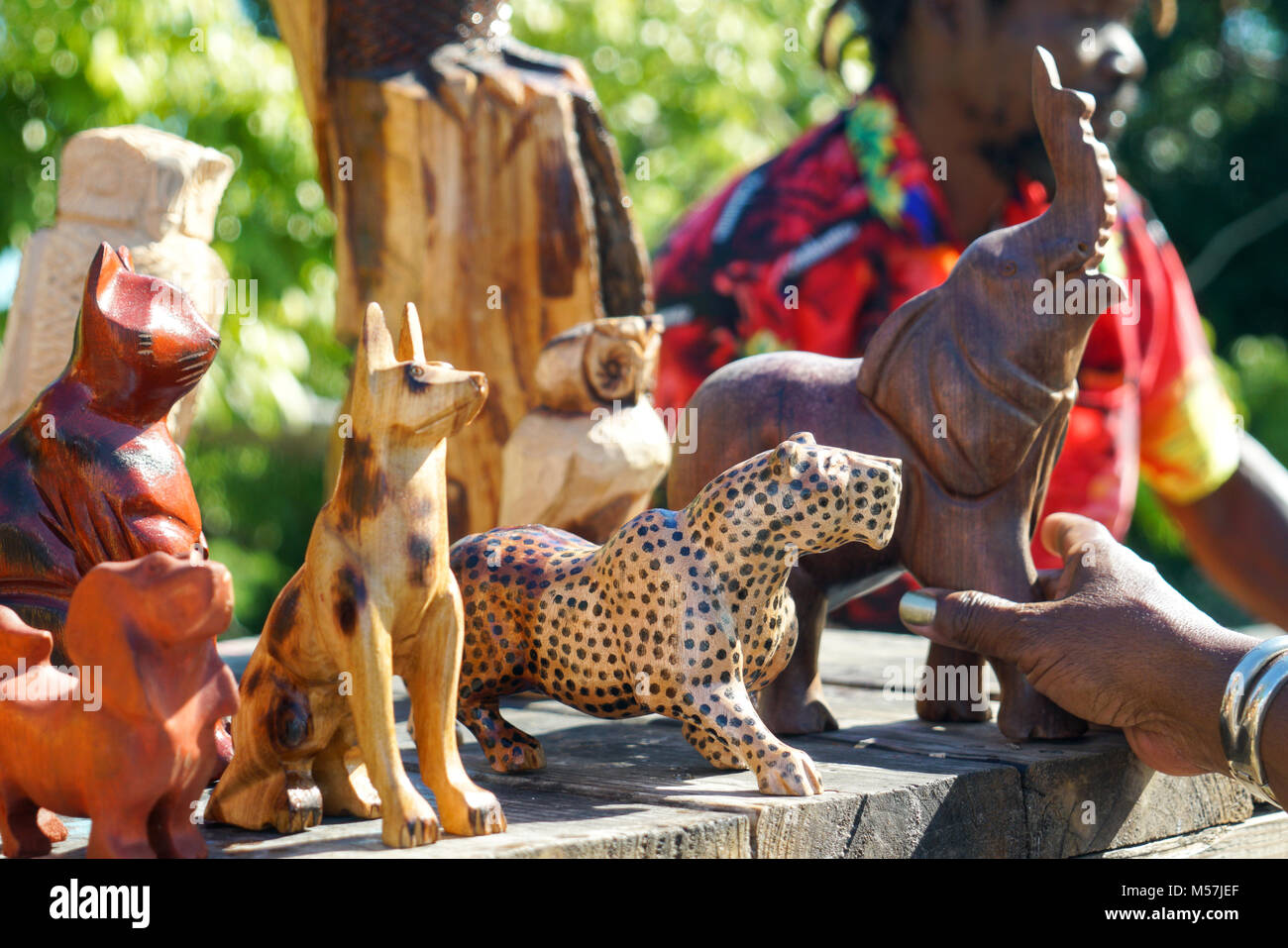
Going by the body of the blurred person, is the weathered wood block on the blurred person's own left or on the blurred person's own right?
on the blurred person's own right

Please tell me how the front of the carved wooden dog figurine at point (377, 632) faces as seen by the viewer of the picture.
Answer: facing the viewer and to the right of the viewer

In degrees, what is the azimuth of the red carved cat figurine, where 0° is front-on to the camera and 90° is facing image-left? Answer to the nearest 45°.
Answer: approximately 270°

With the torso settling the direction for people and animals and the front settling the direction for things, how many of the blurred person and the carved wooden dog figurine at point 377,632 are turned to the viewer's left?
0

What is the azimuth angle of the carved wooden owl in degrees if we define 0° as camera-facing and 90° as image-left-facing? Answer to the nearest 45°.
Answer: approximately 315°

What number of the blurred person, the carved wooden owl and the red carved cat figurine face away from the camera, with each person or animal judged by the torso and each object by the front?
0
